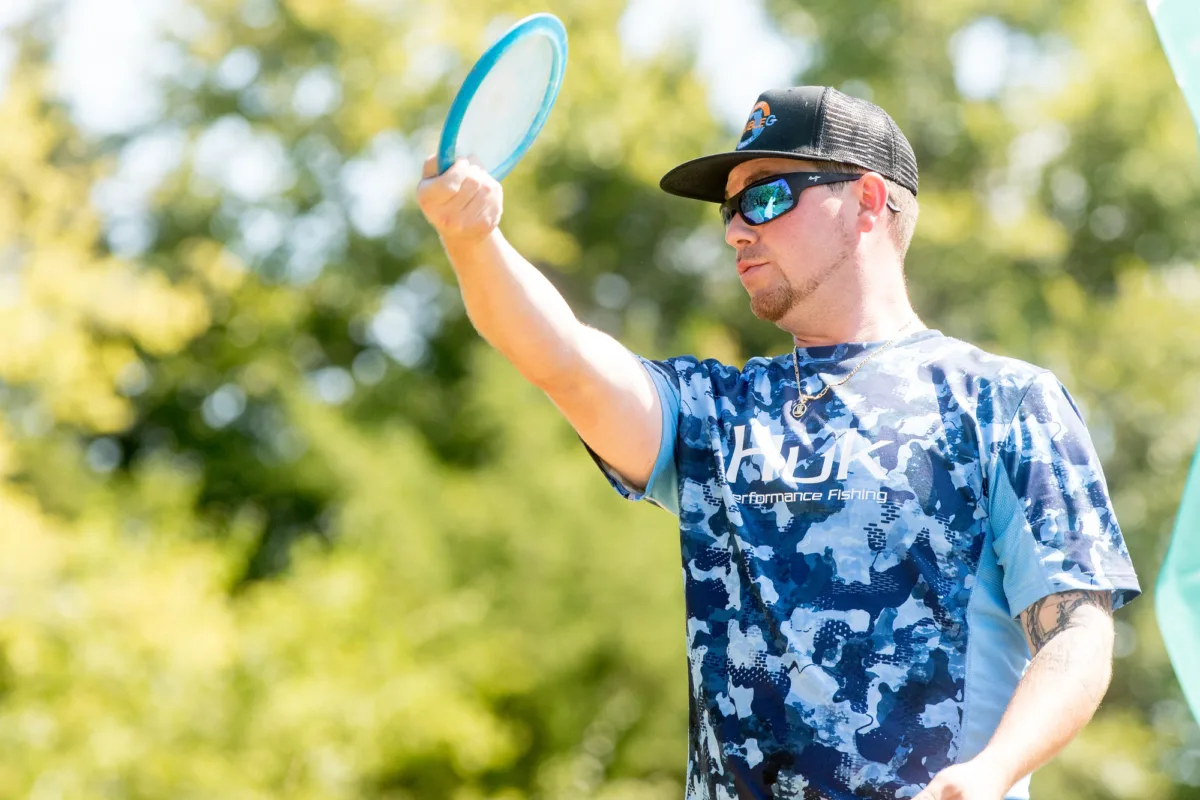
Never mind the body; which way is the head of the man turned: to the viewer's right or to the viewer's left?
to the viewer's left

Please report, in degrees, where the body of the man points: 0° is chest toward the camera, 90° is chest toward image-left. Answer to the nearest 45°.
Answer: approximately 45°
